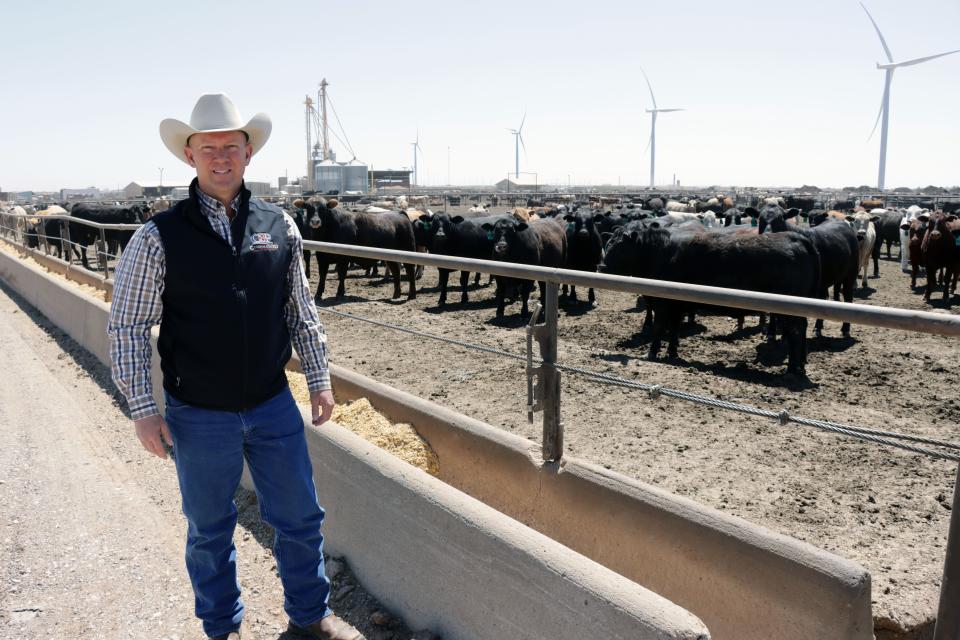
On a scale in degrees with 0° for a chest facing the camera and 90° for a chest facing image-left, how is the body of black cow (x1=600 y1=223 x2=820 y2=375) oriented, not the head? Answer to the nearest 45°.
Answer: approximately 90°

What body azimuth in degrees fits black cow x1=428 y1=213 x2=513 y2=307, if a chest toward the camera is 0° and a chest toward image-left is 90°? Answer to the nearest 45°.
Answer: approximately 45°

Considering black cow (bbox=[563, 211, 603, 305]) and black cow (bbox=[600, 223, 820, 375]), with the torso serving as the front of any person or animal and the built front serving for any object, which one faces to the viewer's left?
black cow (bbox=[600, 223, 820, 375])

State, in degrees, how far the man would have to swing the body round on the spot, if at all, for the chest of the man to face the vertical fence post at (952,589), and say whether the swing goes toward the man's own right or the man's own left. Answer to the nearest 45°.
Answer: approximately 45° to the man's own left

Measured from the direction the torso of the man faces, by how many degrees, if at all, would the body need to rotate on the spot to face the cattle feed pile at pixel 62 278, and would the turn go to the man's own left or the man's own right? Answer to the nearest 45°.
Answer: approximately 180°

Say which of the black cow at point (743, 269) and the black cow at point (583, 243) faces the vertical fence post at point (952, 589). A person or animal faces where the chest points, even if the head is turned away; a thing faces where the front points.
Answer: the black cow at point (583, 243)

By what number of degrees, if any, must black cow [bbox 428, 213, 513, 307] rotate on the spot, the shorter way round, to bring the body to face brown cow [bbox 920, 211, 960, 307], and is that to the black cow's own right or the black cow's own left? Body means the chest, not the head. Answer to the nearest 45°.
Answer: approximately 135° to the black cow's own left

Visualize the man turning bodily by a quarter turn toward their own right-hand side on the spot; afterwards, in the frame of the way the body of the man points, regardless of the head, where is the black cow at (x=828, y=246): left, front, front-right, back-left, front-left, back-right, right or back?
back-right

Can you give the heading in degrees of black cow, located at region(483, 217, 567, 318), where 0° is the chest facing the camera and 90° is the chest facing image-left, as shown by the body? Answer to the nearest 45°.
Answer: approximately 45°

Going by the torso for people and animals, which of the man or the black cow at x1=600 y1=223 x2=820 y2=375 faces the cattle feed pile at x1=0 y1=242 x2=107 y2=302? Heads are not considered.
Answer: the black cow

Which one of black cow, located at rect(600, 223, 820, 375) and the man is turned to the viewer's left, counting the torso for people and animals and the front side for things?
the black cow
